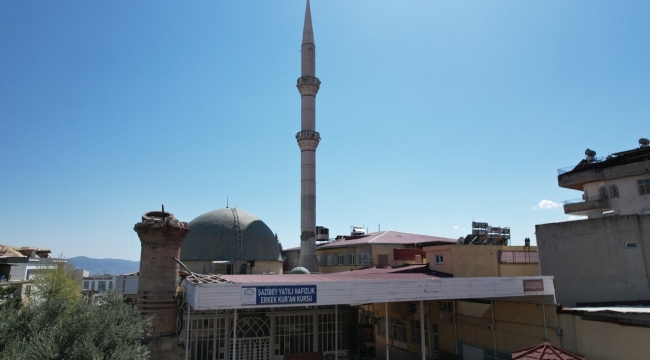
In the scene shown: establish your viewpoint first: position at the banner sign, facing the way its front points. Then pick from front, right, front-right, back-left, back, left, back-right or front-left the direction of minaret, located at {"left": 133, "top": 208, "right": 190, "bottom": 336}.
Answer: back-right

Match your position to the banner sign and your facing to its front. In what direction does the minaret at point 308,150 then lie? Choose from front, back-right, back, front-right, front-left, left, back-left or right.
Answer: back

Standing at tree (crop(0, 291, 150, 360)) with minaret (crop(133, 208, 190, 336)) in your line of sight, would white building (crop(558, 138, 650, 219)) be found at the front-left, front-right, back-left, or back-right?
front-right

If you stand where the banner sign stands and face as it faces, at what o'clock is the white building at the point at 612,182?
The white building is roughly at 8 o'clock from the banner sign.

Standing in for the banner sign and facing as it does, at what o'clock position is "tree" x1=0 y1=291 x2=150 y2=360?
The tree is roughly at 3 o'clock from the banner sign.

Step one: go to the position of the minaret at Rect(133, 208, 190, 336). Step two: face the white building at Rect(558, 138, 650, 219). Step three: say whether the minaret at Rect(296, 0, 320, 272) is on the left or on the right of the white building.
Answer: left

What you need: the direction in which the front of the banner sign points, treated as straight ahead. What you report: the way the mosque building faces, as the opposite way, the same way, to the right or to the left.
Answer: the same way

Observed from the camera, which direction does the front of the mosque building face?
facing the viewer

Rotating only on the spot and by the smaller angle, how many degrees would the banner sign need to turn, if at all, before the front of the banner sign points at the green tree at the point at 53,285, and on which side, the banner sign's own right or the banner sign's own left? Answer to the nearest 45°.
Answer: approximately 135° to the banner sign's own right
